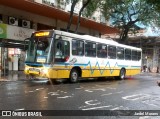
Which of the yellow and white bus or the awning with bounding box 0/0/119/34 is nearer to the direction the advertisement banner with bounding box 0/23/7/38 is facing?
the yellow and white bus

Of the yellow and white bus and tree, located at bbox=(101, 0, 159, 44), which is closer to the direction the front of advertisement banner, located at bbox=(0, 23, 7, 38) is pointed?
the yellow and white bus

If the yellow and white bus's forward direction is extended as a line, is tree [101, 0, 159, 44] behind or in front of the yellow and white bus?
behind

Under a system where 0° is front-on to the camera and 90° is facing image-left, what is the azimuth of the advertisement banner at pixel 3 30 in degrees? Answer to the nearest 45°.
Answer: approximately 0°
